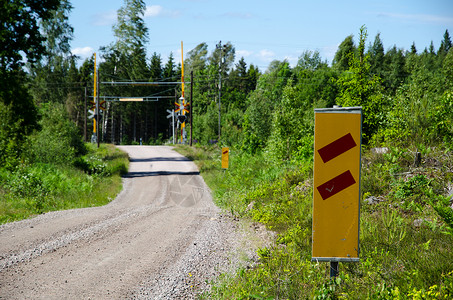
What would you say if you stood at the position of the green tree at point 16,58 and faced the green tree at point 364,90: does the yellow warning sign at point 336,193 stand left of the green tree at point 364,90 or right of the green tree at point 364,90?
right

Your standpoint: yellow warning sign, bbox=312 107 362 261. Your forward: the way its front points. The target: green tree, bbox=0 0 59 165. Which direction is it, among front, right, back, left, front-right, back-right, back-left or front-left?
back-right

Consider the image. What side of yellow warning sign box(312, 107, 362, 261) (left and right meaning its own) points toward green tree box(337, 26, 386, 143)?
back

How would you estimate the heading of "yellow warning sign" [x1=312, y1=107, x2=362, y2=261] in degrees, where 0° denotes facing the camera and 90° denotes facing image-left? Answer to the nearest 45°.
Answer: approximately 0°
